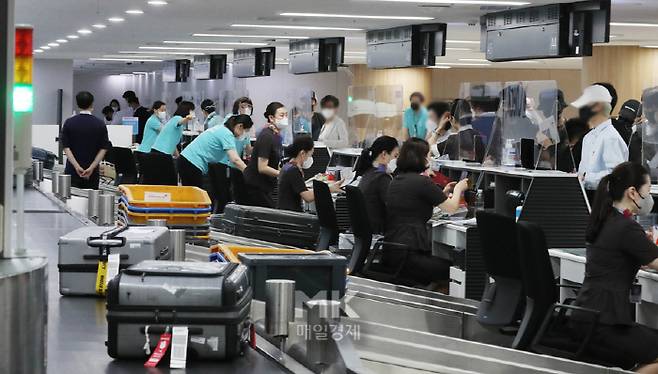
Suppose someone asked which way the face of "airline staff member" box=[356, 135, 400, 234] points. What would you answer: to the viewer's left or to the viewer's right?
to the viewer's right

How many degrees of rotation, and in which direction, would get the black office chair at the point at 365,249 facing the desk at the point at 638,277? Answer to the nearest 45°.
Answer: approximately 45° to its right

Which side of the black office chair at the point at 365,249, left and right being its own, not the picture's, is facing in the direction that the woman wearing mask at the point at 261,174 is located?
left
